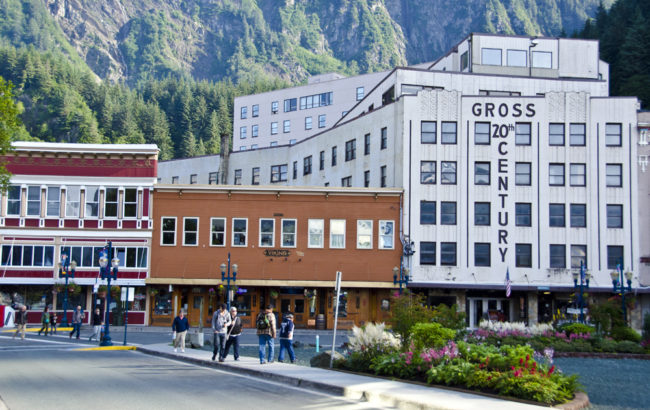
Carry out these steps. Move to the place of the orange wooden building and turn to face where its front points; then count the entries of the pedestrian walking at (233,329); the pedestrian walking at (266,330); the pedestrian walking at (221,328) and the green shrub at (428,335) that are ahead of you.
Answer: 4

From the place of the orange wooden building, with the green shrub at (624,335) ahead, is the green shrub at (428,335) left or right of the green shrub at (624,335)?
right

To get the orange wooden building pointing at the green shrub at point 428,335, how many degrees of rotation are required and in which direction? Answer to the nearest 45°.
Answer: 0° — it already faces it

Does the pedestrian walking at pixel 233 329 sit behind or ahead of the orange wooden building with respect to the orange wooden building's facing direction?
ahead

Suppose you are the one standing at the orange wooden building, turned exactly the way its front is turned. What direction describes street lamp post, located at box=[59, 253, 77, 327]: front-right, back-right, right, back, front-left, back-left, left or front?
right

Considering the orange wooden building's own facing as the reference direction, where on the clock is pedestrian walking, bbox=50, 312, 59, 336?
The pedestrian walking is roughly at 2 o'clock from the orange wooden building.

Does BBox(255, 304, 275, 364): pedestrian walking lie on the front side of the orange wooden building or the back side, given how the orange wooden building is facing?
on the front side

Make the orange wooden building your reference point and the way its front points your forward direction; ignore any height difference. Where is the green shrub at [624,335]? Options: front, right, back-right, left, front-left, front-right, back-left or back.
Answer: front-left

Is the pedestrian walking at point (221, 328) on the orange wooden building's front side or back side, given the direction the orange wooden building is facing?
on the front side

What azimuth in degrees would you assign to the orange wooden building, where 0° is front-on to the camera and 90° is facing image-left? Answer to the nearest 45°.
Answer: approximately 0°
